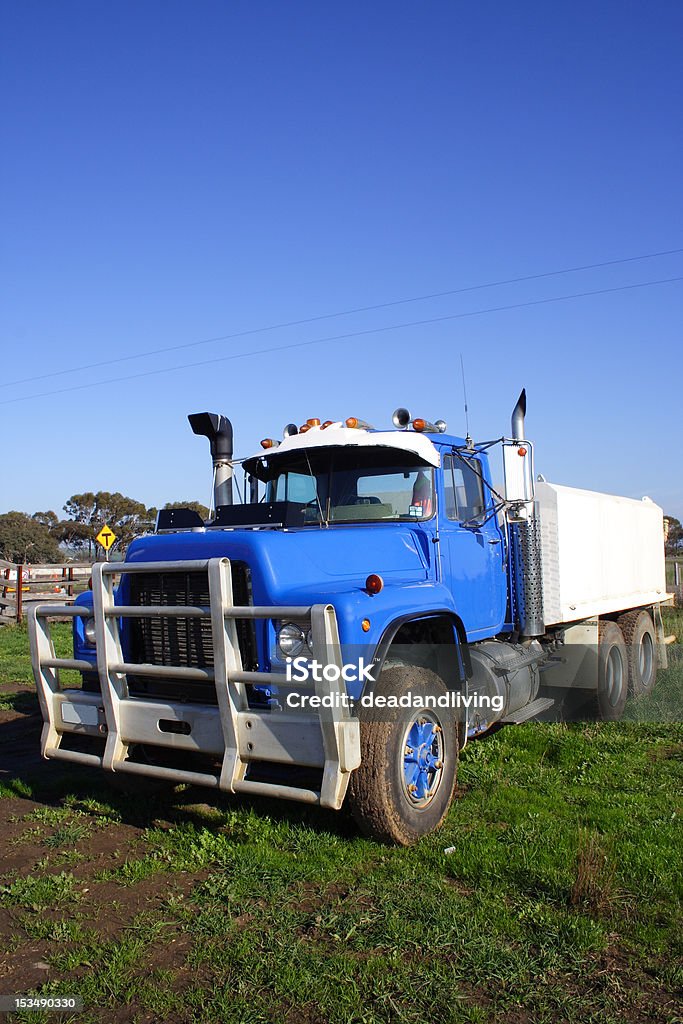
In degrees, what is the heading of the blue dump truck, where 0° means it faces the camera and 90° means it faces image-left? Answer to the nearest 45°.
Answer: approximately 45°

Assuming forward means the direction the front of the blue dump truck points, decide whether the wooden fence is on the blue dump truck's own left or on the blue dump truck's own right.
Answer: on the blue dump truck's own right
